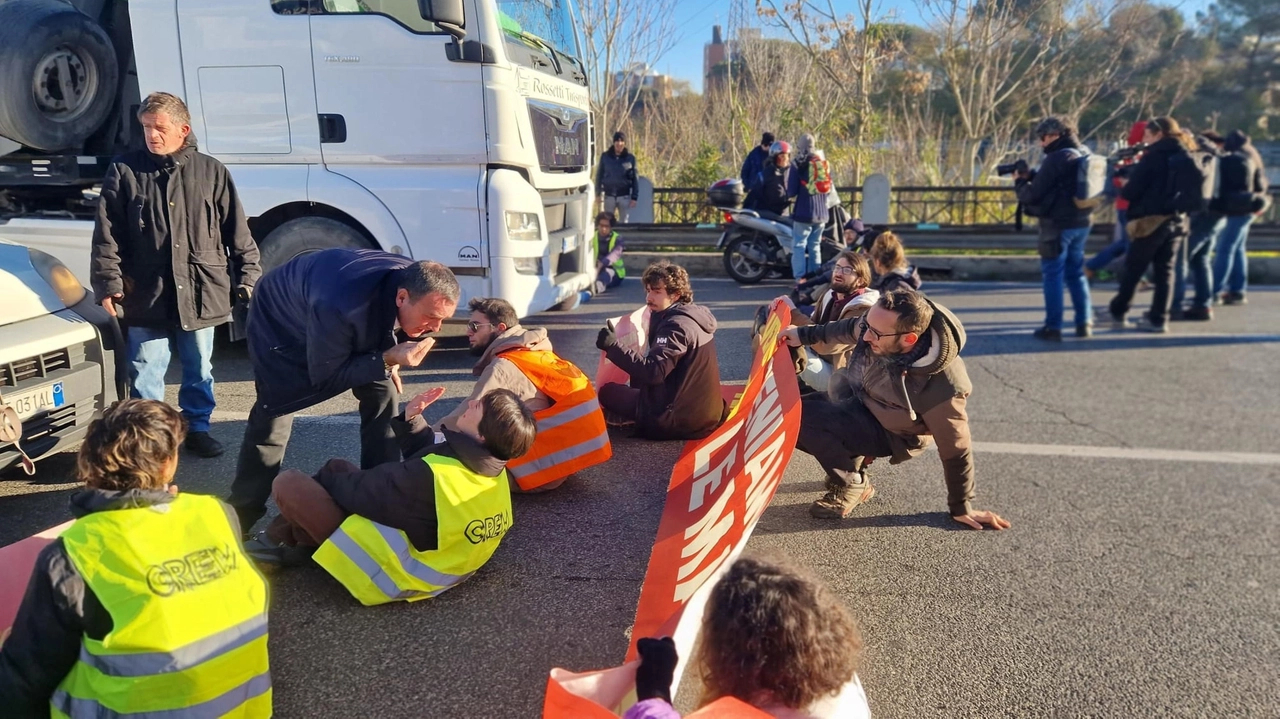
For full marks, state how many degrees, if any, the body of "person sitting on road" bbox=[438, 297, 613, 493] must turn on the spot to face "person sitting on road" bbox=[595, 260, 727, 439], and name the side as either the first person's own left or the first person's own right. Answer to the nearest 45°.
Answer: approximately 135° to the first person's own right

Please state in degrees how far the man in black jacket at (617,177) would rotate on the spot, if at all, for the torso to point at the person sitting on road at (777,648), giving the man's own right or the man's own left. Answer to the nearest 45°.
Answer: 0° — they already face them

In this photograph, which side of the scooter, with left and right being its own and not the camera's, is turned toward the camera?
right

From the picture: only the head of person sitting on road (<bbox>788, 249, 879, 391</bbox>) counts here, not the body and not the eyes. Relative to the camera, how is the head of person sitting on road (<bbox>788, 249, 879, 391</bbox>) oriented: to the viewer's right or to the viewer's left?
to the viewer's left

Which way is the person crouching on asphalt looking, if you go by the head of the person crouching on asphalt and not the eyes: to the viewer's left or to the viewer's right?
to the viewer's left

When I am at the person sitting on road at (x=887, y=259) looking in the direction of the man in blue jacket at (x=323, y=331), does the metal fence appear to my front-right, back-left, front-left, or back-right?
back-right

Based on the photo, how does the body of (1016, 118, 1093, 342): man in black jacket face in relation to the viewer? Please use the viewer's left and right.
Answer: facing to the left of the viewer

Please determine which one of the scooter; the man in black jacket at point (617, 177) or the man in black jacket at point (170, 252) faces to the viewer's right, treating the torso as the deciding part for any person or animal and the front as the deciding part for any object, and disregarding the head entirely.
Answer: the scooter

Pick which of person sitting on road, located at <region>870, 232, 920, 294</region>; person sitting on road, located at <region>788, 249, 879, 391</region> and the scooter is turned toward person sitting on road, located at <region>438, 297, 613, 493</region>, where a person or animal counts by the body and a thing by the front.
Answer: person sitting on road, located at <region>788, 249, 879, 391</region>

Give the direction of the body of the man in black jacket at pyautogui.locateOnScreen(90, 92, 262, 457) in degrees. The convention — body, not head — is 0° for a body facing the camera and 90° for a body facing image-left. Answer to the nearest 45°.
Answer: approximately 0°
